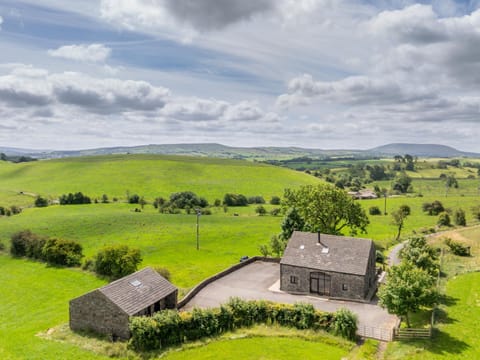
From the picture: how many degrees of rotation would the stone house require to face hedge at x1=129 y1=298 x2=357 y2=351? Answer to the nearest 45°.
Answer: approximately 45° to its right

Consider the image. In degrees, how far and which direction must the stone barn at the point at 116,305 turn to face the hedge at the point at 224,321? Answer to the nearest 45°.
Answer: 0° — it already faces it

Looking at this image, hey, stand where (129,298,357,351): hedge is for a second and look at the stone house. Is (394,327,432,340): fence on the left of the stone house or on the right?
right

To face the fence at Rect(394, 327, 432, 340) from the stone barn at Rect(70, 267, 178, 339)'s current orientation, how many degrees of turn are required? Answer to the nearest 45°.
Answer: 0° — it already faces it

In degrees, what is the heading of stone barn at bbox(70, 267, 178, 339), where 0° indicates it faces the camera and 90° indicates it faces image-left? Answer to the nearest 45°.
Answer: approximately 315°

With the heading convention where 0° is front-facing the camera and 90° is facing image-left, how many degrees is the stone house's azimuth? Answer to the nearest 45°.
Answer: approximately 0°

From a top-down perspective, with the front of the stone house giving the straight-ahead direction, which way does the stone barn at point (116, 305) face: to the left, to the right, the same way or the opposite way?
to the left
